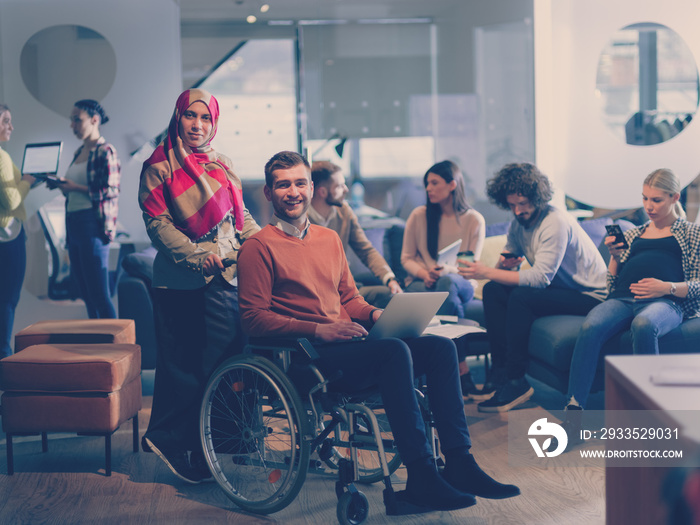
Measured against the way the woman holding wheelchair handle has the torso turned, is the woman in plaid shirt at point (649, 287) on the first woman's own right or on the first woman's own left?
on the first woman's own left

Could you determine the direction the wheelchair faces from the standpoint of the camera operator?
facing the viewer and to the right of the viewer

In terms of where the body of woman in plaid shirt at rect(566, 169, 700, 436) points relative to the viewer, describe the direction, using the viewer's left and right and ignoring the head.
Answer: facing the viewer and to the left of the viewer

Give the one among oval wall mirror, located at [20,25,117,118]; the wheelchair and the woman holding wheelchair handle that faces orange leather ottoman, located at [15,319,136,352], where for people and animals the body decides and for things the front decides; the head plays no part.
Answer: the oval wall mirror

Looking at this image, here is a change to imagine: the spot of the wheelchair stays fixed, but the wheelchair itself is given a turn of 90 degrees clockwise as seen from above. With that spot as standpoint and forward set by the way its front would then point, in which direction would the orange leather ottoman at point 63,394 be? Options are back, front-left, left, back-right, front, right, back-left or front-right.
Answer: right

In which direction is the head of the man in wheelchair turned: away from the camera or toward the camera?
toward the camera

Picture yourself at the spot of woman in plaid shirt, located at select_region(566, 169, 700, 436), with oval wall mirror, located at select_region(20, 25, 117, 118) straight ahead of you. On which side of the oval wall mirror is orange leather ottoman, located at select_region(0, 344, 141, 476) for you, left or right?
left

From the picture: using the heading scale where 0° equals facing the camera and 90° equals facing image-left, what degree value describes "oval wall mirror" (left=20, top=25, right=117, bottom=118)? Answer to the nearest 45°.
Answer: approximately 0°

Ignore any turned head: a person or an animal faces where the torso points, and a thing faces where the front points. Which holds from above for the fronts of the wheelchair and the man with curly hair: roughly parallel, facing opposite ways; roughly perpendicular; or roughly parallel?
roughly perpendicular

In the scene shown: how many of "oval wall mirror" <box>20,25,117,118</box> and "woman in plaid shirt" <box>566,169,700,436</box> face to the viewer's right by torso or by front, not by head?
0

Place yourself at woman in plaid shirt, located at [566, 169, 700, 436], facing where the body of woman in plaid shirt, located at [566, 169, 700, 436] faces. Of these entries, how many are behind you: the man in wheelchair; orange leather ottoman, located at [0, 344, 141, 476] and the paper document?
0

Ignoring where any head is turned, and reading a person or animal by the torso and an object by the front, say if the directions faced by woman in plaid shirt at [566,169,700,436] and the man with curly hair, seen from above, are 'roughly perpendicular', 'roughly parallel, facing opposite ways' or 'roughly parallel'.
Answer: roughly parallel

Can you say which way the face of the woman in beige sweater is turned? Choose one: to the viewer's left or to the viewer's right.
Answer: to the viewer's left

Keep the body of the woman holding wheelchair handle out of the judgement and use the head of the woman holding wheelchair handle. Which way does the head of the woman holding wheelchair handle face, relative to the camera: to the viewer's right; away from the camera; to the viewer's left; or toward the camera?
toward the camera

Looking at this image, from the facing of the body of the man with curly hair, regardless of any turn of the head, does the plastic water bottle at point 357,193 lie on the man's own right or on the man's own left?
on the man's own right

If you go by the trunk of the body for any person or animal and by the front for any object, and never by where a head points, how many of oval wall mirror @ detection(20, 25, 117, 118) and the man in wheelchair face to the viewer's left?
0

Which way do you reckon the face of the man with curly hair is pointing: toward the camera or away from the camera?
toward the camera

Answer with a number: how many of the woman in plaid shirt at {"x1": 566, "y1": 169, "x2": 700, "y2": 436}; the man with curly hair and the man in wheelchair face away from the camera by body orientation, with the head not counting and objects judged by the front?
0
